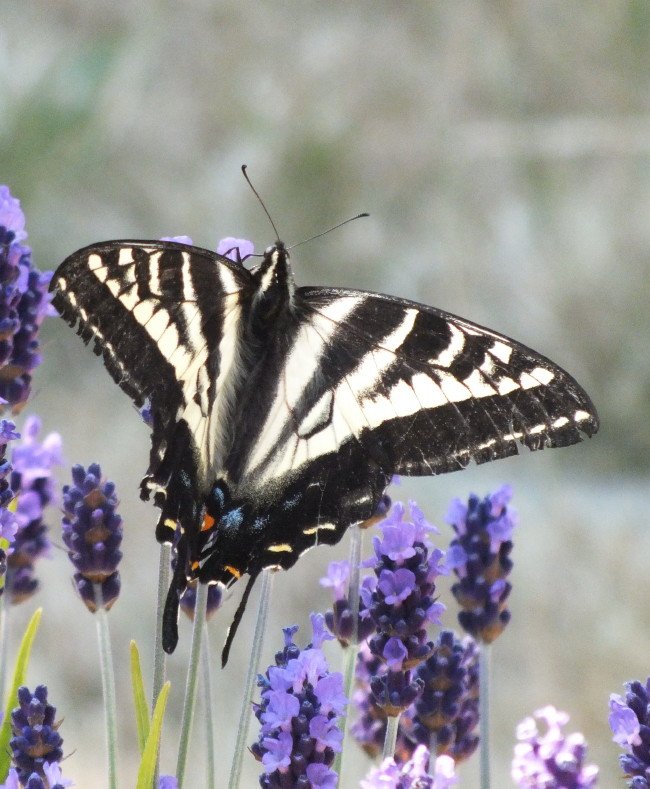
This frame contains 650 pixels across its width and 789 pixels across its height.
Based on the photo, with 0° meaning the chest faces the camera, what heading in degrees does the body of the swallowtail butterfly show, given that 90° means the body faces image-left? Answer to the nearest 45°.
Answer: approximately 180°
